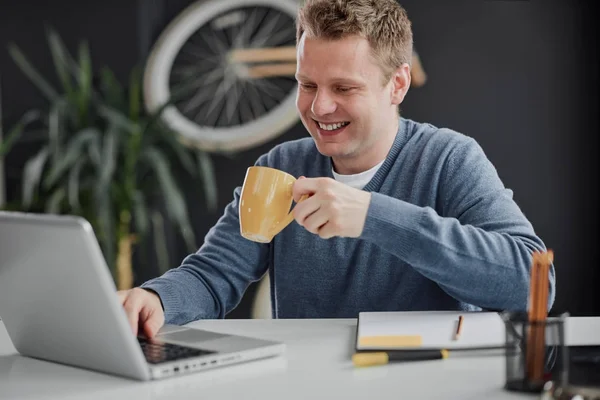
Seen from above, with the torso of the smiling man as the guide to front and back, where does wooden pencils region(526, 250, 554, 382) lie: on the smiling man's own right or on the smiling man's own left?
on the smiling man's own left

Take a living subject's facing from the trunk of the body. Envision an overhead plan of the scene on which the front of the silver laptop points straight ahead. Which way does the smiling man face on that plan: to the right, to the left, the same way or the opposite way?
the opposite way

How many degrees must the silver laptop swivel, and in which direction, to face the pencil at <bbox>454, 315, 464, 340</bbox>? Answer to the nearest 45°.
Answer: approximately 45° to its right

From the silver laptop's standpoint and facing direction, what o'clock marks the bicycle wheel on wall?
The bicycle wheel on wall is roughly at 11 o'clock from the silver laptop.

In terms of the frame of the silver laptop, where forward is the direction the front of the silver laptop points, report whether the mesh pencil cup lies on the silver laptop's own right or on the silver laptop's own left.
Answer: on the silver laptop's own right

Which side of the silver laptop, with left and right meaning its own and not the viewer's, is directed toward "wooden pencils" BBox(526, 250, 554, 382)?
right

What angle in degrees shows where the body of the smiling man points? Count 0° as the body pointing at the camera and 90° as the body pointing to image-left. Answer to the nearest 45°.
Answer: approximately 45°

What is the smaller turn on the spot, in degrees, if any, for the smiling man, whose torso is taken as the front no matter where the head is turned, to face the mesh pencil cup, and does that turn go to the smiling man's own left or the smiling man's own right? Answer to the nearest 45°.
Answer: approximately 45° to the smiling man's own left

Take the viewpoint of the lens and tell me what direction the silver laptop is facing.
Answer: facing away from the viewer and to the right of the viewer

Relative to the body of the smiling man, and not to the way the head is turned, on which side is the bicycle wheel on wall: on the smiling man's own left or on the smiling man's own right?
on the smiling man's own right
